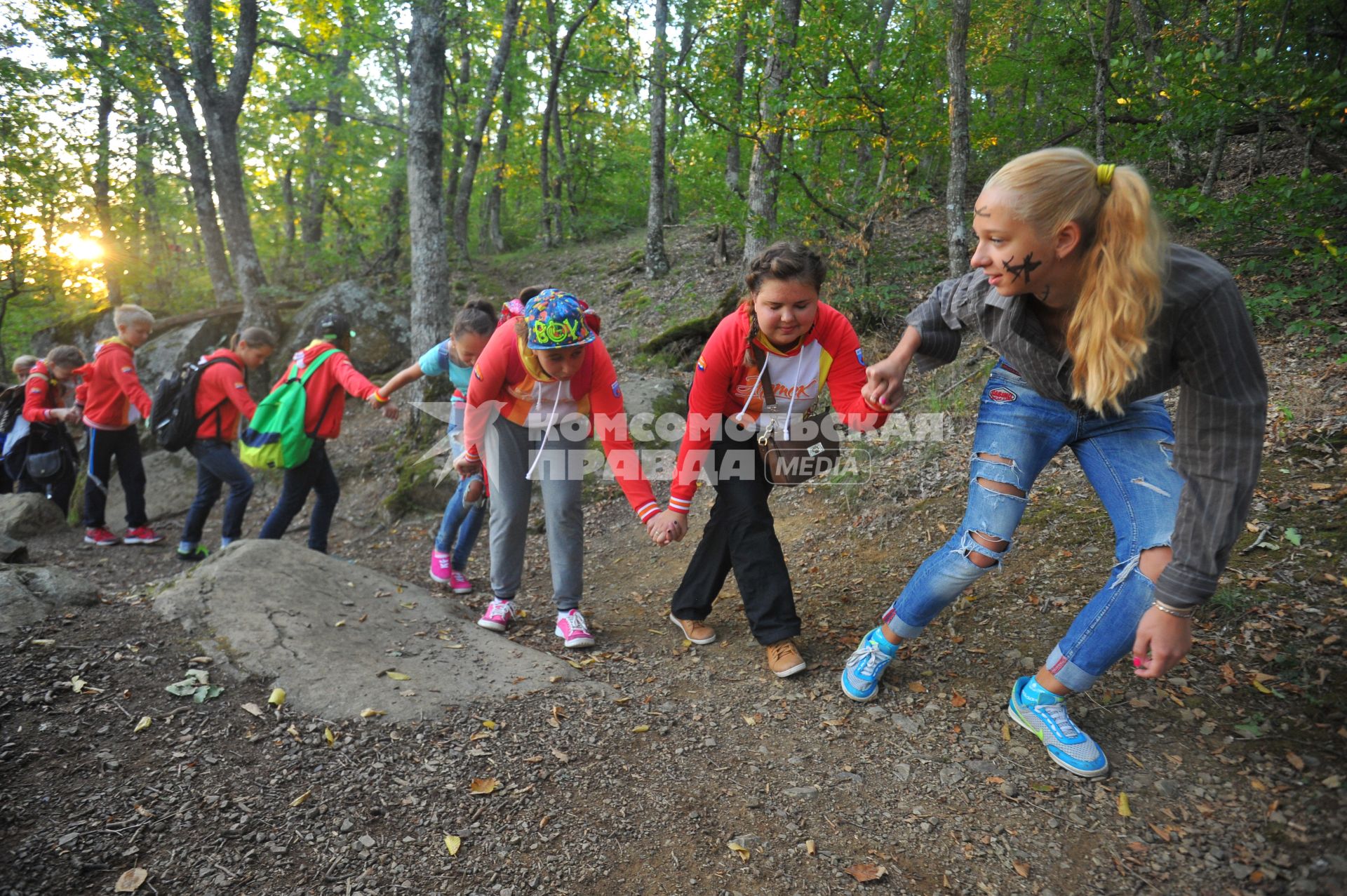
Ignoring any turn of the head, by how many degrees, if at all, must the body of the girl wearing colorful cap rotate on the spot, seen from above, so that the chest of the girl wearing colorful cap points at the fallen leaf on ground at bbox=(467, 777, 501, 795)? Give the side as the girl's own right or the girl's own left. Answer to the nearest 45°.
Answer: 0° — they already face it

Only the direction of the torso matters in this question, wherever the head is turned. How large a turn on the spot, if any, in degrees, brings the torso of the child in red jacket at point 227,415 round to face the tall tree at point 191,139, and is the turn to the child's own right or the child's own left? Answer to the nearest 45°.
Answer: approximately 90° to the child's own left

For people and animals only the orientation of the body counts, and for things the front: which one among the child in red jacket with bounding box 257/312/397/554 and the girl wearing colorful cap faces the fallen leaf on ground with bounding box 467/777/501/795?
the girl wearing colorful cap

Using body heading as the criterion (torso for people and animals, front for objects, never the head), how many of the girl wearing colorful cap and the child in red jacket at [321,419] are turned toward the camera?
1

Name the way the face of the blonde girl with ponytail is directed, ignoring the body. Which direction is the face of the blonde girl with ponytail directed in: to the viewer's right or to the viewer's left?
to the viewer's left

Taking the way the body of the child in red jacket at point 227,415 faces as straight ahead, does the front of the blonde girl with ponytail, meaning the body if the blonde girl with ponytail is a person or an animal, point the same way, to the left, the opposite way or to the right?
the opposite way

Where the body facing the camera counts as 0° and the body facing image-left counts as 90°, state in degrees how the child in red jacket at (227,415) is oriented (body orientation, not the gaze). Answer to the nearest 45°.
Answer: approximately 270°
